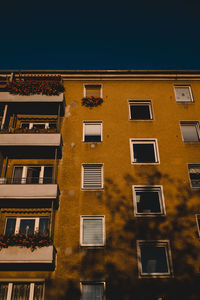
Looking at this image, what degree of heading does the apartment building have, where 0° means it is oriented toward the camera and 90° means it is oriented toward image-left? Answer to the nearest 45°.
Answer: approximately 0°
